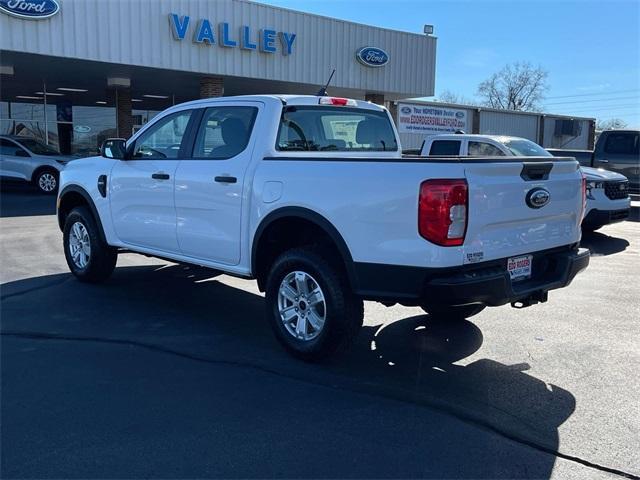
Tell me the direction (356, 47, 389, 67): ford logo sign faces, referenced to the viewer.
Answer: facing the viewer and to the right of the viewer

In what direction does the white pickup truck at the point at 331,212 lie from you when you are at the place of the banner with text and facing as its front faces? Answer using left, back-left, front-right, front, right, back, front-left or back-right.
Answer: front-right

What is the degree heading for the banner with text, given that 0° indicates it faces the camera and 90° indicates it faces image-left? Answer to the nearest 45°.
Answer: approximately 315°

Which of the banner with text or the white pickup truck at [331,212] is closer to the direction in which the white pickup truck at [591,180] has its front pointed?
the white pickup truck

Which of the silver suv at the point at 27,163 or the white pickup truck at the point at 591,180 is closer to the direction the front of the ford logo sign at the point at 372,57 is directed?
the white pickup truck

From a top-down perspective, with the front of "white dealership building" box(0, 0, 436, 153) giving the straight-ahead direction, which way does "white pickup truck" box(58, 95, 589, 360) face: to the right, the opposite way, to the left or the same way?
the opposite way

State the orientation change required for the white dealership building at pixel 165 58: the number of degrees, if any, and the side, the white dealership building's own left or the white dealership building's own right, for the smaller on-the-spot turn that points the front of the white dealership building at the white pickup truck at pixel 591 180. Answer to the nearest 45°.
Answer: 0° — it already faces it

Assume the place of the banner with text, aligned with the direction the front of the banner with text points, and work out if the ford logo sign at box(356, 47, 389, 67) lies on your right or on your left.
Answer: on your right

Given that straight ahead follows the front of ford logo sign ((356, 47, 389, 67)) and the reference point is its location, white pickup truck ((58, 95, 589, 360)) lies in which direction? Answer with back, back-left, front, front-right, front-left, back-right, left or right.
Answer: front-right

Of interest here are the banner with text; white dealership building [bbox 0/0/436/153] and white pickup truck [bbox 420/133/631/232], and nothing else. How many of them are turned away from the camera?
0

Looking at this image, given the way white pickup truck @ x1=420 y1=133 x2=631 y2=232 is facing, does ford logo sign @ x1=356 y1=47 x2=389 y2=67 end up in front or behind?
behind

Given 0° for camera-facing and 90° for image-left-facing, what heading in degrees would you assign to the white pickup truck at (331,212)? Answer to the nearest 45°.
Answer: approximately 135°

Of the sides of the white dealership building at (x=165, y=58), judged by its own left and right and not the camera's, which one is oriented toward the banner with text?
left

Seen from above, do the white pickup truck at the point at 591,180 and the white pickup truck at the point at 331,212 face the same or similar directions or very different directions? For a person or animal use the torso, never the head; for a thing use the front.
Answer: very different directions

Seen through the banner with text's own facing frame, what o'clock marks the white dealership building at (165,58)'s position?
The white dealership building is roughly at 3 o'clock from the banner with text.
